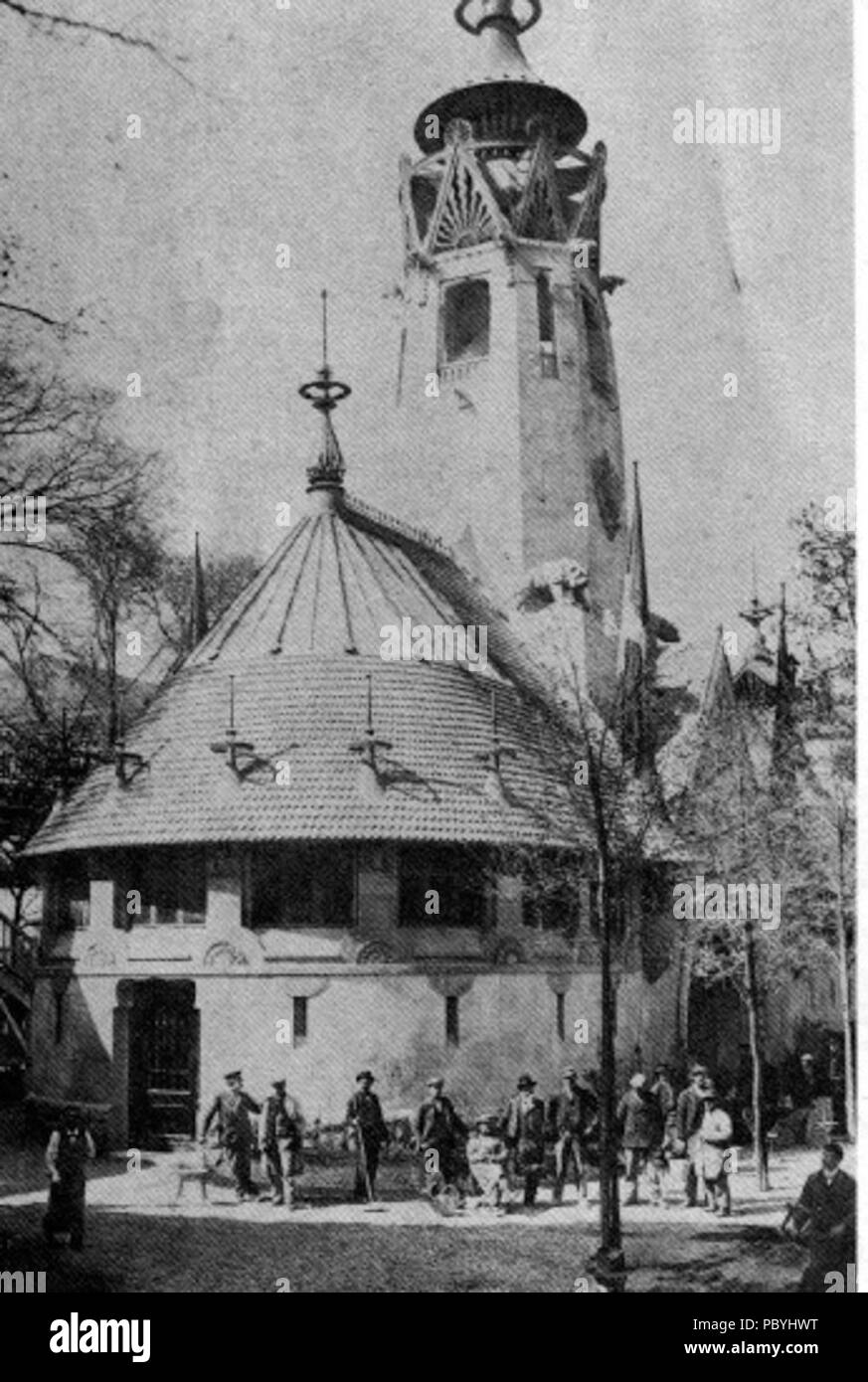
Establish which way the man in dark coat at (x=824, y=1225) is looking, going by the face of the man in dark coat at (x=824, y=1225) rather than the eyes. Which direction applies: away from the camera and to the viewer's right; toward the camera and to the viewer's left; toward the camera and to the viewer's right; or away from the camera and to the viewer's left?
toward the camera and to the viewer's left

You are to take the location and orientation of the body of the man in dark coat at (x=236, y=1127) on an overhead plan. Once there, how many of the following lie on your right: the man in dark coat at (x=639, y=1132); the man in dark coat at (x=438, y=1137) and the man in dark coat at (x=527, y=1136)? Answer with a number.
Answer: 0

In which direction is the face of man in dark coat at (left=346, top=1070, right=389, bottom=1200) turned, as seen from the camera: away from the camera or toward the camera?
toward the camera

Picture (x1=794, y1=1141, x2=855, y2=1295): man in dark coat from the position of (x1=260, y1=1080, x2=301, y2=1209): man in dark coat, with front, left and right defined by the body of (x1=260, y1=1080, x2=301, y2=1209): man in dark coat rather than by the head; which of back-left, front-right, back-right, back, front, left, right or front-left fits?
left

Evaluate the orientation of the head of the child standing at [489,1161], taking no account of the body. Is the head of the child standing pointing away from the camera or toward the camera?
toward the camera

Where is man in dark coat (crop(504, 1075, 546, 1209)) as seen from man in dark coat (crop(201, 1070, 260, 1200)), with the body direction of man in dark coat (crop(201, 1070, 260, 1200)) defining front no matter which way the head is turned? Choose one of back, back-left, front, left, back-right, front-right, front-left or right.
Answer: left

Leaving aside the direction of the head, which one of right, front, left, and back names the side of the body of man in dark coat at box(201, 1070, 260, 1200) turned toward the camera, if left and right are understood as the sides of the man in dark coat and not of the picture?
front

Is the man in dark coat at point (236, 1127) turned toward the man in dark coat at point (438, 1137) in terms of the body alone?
no

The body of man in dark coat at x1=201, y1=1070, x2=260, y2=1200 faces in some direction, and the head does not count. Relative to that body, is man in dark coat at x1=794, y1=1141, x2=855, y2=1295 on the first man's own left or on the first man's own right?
on the first man's own left

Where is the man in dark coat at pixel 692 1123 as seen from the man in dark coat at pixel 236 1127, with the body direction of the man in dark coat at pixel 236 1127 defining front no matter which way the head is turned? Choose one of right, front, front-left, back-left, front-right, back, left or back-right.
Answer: left

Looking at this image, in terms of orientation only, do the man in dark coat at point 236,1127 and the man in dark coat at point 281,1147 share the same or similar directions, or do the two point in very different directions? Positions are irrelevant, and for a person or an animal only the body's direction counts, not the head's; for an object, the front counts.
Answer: same or similar directions

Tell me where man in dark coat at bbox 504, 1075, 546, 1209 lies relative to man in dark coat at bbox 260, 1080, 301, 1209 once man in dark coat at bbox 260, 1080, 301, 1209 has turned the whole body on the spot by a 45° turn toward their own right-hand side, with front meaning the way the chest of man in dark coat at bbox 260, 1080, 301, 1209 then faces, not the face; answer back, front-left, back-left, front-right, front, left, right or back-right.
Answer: back-left
